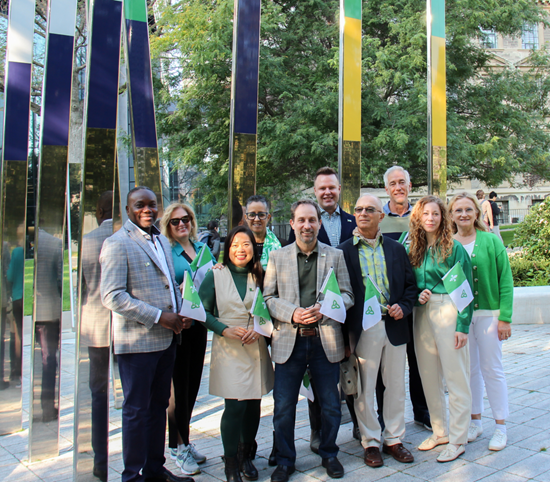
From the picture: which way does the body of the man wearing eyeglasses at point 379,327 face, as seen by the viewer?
toward the camera

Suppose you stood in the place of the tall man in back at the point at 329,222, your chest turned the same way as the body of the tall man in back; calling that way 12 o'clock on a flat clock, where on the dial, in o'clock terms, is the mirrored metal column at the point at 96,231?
The mirrored metal column is roughly at 2 o'clock from the tall man in back.

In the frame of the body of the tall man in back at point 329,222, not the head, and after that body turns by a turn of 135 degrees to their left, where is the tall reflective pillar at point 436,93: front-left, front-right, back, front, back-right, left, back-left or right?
front

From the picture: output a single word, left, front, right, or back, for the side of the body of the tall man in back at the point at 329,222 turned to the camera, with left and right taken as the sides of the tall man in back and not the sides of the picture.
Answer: front

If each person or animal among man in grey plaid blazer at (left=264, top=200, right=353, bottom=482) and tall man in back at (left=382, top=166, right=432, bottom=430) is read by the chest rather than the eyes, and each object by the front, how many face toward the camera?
2

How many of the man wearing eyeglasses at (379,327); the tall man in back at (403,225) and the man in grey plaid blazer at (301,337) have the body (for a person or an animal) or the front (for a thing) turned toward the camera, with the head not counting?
3

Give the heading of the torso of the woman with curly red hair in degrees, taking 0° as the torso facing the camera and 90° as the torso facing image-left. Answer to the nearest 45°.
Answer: approximately 45°

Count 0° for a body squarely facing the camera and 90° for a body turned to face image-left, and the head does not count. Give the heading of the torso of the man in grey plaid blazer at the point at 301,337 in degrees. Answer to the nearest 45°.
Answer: approximately 0°

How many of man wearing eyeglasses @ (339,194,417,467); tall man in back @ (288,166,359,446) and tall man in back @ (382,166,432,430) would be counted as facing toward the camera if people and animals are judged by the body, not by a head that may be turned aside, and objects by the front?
3

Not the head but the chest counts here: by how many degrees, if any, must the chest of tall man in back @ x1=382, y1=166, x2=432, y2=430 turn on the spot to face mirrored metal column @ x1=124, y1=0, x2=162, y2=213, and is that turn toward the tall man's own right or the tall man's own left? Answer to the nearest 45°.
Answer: approximately 90° to the tall man's own right

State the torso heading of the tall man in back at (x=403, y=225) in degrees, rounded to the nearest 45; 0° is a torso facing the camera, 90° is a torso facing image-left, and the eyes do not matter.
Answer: approximately 0°
